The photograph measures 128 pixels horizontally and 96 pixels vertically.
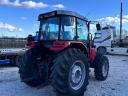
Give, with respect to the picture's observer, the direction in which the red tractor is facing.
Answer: facing away from the viewer and to the right of the viewer

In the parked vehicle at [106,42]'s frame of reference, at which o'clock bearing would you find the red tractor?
The red tractor is roughly at 9 o'clock from the parked vehicle.

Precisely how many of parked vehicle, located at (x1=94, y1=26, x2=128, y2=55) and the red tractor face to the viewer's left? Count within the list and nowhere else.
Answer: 1

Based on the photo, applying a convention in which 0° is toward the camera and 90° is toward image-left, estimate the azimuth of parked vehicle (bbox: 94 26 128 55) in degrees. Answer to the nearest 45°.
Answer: approximately 90°

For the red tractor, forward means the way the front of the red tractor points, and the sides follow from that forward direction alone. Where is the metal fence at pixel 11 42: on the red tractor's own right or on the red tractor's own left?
on the red tractor's own left

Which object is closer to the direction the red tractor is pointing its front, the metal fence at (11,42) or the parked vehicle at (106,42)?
the parked vehicle

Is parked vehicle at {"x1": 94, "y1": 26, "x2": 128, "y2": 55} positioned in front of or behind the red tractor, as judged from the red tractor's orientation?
in front
